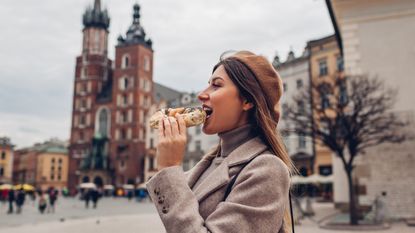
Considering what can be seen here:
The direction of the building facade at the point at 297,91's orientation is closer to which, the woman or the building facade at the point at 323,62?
the woman

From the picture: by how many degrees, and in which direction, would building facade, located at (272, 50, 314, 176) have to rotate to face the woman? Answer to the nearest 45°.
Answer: approximately 45° to its left

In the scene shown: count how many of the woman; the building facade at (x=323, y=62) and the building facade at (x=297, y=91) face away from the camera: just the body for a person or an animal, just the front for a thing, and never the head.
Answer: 0

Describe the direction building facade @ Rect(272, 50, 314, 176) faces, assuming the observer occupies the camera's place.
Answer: facing the viewer and to the left of the viewer

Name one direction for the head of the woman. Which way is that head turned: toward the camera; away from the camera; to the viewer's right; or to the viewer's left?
to the viewer's left

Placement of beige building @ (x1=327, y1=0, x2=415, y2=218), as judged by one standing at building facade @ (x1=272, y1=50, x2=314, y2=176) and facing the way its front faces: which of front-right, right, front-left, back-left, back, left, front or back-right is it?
front-left

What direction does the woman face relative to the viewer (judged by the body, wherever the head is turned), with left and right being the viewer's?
facing to the left of the viewer

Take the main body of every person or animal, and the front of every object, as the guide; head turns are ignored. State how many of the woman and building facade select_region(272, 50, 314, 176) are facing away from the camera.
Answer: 0

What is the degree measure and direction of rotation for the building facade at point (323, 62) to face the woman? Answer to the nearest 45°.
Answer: approximately 45° to its left

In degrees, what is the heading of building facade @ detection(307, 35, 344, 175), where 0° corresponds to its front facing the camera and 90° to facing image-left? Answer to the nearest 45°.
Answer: approximately 45°

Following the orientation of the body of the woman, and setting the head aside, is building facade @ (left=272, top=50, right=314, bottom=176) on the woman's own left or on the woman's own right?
on the woman's own right

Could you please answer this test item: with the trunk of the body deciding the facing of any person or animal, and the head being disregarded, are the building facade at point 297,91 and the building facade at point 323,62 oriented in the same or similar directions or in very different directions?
same or similar directions
